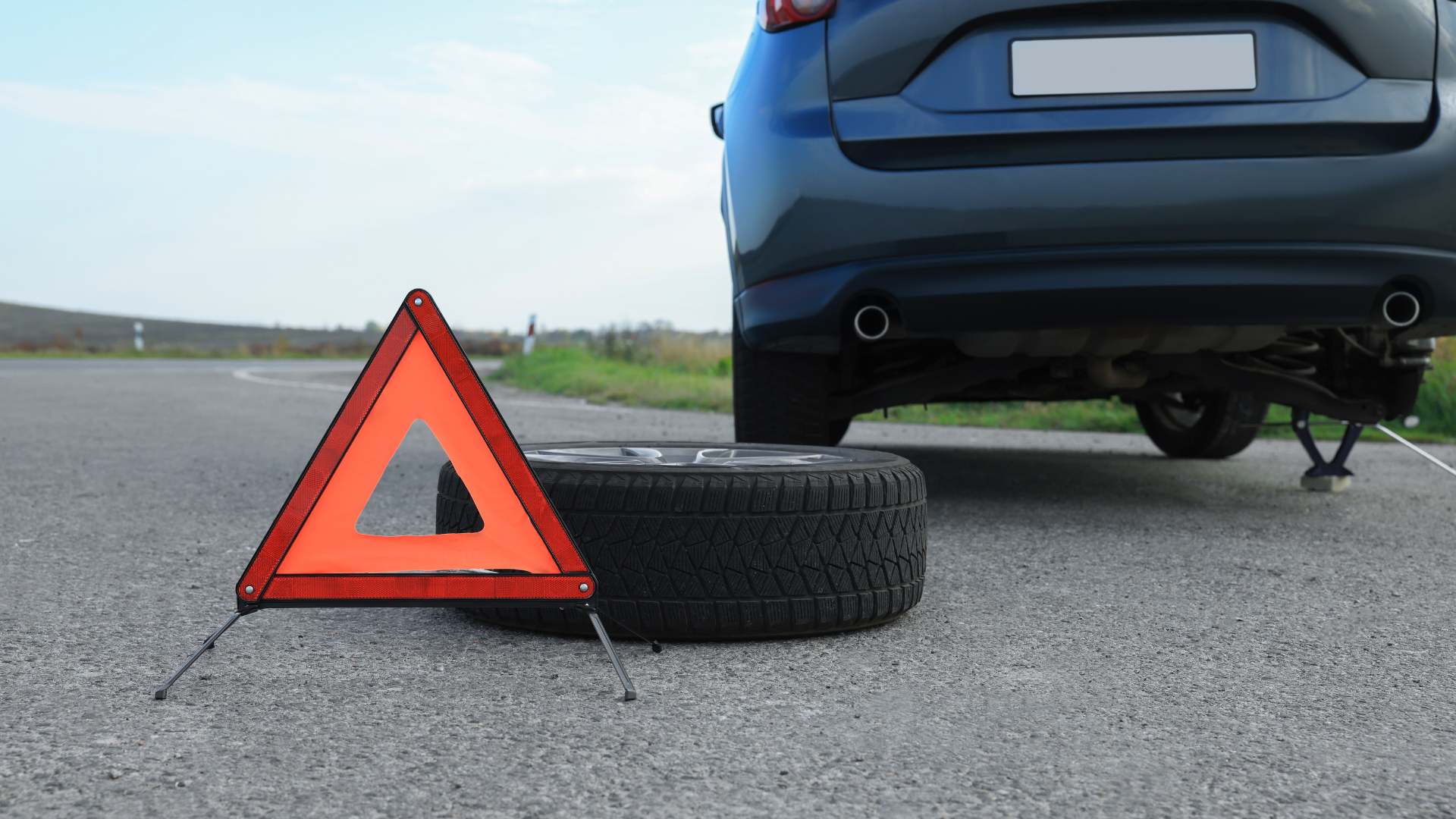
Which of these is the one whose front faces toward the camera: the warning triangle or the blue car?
the warning triangle

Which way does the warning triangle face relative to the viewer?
toward the camera

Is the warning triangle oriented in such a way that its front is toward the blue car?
no

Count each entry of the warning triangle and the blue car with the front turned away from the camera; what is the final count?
1

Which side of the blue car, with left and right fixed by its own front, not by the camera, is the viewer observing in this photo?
back

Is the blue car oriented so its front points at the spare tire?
no

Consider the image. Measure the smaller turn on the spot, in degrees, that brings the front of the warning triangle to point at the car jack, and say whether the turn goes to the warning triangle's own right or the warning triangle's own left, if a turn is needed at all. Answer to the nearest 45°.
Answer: approximately 135° to the warning triangle's own left
